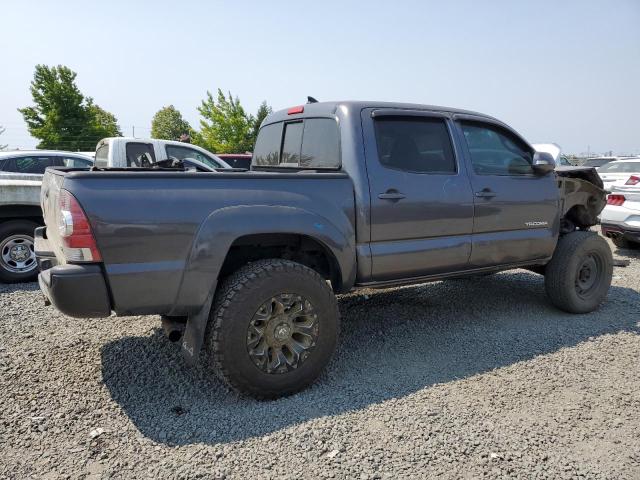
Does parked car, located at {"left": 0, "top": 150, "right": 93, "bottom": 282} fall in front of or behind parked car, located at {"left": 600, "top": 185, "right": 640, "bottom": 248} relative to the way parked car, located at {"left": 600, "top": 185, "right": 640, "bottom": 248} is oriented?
behind

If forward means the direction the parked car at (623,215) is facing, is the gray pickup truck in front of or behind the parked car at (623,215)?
behind

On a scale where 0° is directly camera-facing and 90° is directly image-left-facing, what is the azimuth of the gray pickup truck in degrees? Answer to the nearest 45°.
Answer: approximately 225°

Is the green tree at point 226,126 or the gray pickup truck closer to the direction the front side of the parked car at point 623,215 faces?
the green tree

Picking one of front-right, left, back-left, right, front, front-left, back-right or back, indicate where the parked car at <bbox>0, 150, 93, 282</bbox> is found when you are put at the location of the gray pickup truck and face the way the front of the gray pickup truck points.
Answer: left

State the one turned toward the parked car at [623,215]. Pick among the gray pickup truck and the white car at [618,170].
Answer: the gray pickup truck

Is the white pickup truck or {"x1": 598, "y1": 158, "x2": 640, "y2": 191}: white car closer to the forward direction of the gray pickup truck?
the white car

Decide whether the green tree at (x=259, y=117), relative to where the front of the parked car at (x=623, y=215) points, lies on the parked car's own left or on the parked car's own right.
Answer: on the parked car's own left

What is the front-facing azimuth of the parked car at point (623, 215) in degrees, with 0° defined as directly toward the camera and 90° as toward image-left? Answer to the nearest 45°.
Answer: approximately 225°
